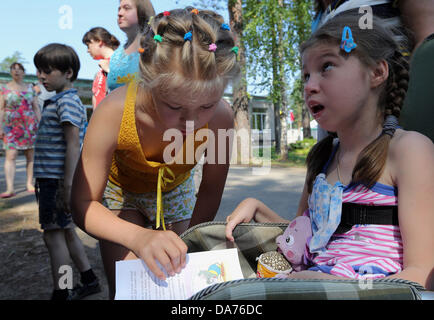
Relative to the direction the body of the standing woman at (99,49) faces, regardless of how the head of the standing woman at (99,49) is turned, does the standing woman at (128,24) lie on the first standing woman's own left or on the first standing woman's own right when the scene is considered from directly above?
on the first standing woman's own left

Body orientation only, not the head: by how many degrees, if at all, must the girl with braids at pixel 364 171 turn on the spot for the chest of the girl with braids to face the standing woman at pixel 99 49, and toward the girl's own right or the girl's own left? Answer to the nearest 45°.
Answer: approximately 90° to the girl's own right

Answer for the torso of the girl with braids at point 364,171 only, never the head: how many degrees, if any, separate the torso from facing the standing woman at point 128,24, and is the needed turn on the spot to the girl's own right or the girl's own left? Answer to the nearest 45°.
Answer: approximately 90° to the girl's own right

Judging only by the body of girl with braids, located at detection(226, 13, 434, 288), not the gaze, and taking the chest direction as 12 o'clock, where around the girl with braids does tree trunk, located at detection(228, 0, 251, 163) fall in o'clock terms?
The tree trunk is roughly at 4 o'clock from the girl with braids.
